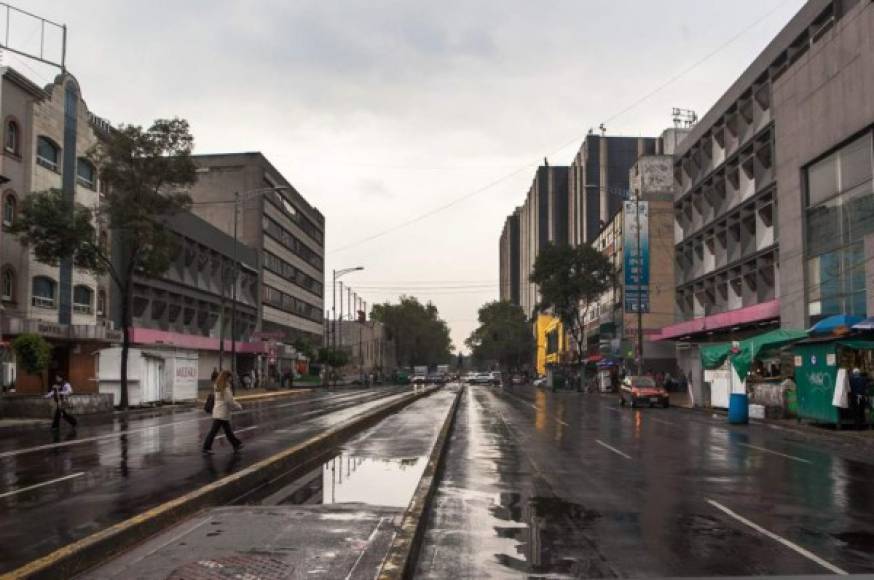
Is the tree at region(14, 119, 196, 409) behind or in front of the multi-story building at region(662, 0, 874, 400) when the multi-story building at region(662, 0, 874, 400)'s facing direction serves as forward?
in front

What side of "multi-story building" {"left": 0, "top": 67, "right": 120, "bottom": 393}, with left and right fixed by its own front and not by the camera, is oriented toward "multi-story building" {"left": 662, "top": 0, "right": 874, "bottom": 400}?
front

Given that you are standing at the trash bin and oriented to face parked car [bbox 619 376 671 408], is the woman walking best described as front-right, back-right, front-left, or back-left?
back-left

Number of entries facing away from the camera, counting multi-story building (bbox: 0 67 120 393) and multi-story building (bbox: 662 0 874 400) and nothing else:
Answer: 0

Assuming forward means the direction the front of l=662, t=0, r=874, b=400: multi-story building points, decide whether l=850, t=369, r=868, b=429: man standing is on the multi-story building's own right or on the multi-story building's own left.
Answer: on the multi-story building's own left

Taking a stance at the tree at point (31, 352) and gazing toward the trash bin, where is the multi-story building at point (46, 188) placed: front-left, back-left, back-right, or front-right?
back-left

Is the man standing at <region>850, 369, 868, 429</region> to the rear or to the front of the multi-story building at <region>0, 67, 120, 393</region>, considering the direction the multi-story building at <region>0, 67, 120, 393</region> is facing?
to the front

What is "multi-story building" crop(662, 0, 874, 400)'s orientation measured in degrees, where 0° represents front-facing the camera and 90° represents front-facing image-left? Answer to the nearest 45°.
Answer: approximately 45°

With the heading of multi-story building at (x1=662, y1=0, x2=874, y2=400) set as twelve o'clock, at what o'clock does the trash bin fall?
The trash bin is roughly at 11 o'clock from the multi-story building.

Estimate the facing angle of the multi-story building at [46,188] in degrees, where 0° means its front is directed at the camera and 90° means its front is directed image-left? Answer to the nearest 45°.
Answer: approximately 315°
